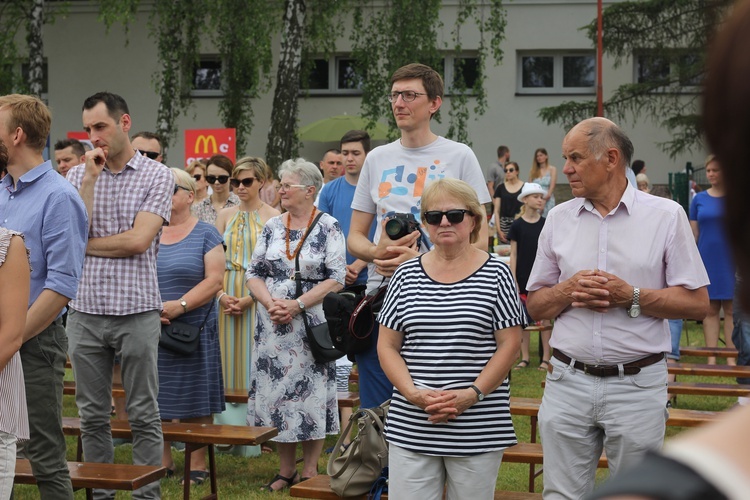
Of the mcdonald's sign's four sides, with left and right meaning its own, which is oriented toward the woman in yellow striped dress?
front

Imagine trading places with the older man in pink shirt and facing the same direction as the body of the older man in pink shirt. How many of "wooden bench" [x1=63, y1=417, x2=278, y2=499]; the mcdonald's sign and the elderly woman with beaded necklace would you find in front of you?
0

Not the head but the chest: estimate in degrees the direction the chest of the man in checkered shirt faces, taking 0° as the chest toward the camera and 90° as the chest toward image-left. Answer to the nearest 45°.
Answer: approximately 45°

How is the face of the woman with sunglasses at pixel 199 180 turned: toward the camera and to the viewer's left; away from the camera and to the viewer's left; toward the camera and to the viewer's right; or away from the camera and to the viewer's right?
toward the camera and to the viewer's left

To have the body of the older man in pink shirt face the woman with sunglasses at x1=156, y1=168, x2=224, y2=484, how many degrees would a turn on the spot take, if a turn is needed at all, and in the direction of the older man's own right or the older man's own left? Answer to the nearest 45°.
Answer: approximately 135° to the older man's own right

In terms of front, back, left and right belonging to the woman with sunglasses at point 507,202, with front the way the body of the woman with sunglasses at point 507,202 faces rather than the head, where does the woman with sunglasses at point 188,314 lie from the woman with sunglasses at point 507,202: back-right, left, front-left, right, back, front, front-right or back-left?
front

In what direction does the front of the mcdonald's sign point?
toward the camera

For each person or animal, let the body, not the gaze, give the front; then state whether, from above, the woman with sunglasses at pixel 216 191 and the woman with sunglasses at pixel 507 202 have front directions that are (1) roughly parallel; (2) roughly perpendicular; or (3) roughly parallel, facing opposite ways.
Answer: roughly parallel

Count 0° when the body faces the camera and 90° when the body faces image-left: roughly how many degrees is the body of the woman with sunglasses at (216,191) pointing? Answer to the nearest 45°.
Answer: approximately 0°

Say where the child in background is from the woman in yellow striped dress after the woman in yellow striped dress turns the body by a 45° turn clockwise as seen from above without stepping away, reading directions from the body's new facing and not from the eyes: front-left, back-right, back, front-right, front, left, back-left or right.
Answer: back-right

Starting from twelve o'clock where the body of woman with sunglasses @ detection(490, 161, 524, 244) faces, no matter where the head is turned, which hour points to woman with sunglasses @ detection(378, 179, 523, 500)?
woman with sunglasses @ detection(378, 179, 523, 500) is roughly at 12 o'clock from woman with sunglasses @ detection(490, 161, 524, 244).

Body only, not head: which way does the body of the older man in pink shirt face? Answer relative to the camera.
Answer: toward the camera

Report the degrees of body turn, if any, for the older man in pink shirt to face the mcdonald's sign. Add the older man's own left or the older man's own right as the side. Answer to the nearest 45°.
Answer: approximately 135° to the older man's own right
